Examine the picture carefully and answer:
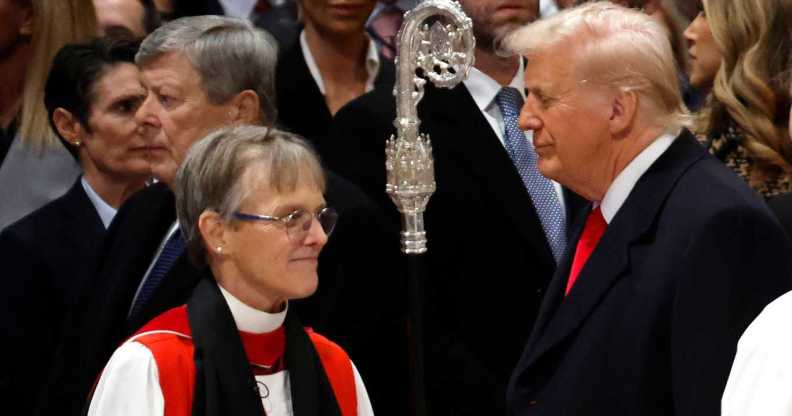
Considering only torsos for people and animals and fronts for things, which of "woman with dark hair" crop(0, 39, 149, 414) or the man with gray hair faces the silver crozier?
the woman with dark hair

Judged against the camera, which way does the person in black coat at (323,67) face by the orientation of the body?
toward the camera

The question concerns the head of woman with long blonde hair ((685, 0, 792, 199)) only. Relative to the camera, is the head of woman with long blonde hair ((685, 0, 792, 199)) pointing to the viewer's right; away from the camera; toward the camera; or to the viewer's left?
to the viewer's left

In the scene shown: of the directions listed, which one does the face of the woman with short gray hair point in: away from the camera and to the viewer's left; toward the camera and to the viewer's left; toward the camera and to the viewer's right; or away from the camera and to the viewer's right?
toward the camera and to the viewer's right

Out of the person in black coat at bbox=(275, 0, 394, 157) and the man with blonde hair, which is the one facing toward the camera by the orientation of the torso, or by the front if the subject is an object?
the person in black coat

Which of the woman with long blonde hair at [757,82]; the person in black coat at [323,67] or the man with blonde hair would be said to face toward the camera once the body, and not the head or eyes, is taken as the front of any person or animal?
the person in black coat

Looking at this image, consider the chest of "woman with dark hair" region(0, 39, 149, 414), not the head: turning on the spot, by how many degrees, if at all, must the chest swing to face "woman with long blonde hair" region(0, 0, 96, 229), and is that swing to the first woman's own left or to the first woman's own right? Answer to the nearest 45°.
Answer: approximately 135° to the first woman's own left

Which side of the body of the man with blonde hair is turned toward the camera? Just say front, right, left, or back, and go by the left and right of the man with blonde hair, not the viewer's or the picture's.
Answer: left

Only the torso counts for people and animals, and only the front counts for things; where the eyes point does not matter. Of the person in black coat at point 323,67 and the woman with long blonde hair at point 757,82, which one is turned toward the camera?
the person in black coat

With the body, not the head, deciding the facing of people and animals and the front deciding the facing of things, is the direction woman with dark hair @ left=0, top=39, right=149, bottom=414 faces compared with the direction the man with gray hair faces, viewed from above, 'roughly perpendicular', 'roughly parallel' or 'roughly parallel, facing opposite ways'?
roughly perpendicular

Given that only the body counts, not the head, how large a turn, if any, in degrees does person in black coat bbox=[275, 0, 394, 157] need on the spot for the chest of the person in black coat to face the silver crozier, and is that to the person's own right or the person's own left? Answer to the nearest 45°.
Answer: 0° — they already face it

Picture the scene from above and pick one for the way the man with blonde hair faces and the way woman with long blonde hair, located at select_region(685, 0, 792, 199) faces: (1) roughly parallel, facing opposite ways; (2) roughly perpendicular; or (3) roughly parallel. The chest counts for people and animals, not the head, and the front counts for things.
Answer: roughly parallel

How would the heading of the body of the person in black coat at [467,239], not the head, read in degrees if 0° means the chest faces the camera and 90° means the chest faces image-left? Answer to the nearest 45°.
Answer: approximately 315°

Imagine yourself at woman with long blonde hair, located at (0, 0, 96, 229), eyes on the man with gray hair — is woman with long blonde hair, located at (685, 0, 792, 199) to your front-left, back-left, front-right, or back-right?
front-left

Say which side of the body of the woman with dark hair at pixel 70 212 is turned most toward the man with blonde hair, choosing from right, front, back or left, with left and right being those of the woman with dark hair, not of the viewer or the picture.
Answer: front
